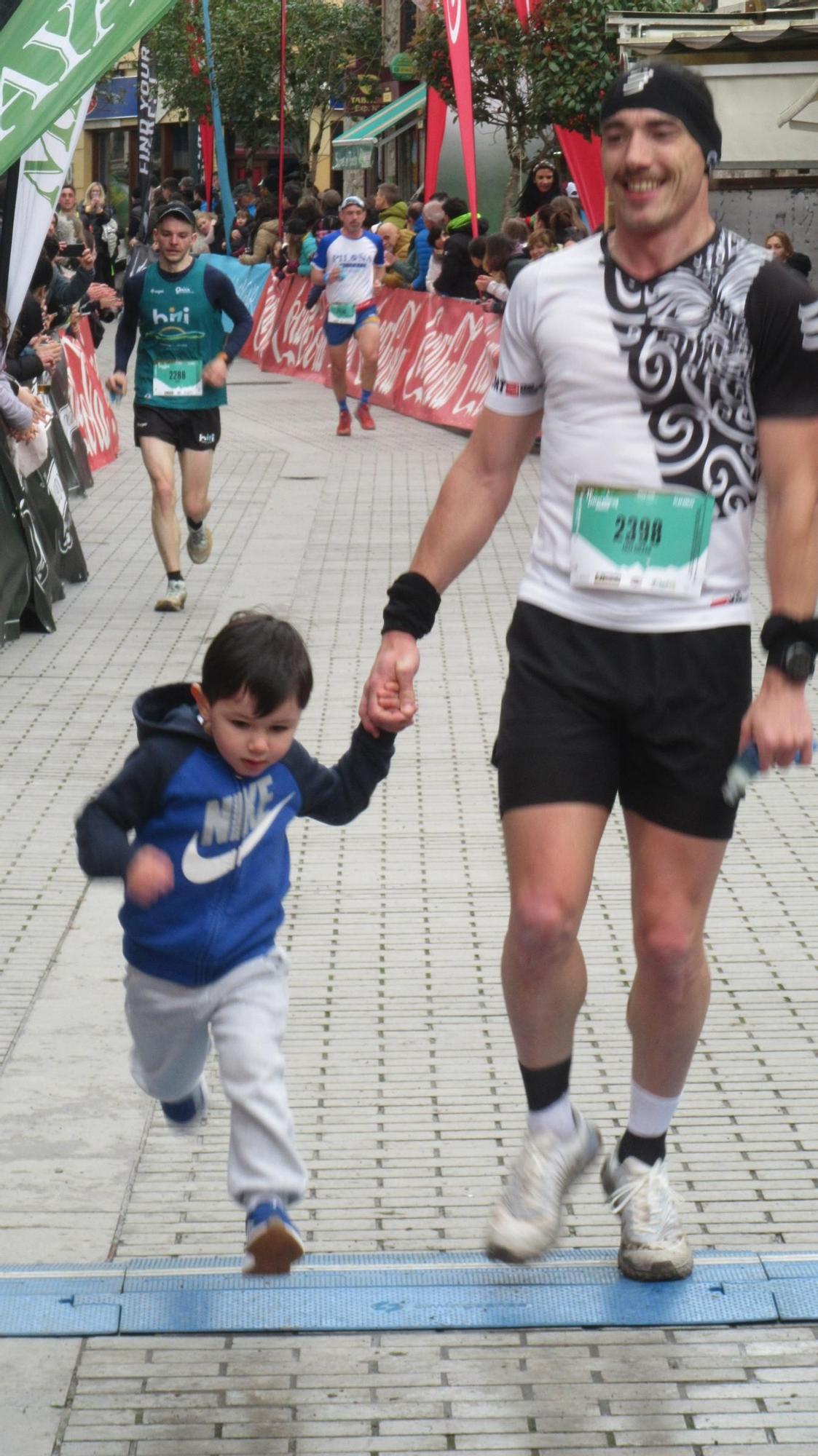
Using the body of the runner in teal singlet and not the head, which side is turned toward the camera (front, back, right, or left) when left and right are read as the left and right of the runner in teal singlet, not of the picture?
front

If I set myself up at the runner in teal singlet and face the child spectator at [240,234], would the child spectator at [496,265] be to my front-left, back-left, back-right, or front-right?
front-right

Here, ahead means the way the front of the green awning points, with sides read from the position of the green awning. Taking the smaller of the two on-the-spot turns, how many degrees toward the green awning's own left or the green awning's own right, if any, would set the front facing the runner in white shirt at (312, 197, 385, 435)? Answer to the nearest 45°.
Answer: approximately 45° to the green awning's own left

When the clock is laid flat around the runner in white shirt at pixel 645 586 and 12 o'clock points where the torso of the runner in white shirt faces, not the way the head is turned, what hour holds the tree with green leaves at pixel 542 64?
The tree with green leaves is roughly at 6 o'clock from the runner in white shirt.

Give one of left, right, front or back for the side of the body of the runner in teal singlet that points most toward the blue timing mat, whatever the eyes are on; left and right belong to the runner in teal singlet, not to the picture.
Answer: front

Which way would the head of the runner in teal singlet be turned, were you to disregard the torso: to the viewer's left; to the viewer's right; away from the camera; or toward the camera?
toward the camera

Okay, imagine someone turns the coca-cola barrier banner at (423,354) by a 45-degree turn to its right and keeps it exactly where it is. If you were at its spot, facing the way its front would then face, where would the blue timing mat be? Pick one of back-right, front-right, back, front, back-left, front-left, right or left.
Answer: left

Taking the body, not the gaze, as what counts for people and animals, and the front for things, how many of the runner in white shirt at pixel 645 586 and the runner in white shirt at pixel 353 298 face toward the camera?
2

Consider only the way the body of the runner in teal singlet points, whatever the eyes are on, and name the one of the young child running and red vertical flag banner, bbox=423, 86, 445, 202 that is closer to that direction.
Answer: the young child running

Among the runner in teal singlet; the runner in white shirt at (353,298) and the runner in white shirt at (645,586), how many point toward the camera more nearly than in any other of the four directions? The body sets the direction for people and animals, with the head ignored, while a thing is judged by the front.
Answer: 3

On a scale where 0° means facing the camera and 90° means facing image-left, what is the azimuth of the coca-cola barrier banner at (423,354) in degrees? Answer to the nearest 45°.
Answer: approximately 45°

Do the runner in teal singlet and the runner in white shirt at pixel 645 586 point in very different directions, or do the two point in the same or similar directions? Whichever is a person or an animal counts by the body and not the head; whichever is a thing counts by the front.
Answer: same or similar directions

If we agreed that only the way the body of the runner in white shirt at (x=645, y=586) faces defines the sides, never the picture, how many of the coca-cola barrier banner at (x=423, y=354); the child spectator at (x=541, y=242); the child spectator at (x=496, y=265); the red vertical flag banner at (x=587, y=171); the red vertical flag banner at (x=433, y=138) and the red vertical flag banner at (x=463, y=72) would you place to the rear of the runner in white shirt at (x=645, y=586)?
6

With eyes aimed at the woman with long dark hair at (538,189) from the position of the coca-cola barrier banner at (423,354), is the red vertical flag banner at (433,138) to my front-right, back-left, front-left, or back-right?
front-left
